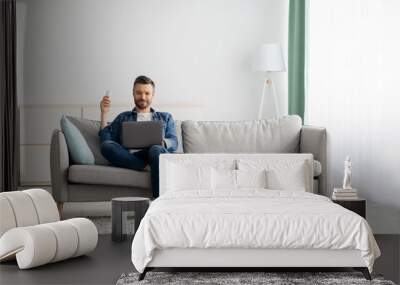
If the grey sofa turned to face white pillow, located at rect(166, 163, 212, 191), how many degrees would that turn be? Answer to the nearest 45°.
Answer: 0° — it already faces it

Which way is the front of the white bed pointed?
toward the camera

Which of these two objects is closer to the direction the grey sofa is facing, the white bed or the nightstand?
the white bed

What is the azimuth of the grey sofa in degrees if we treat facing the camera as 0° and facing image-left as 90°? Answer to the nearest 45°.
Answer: approximately 0°

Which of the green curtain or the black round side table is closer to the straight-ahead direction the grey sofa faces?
the black round side table

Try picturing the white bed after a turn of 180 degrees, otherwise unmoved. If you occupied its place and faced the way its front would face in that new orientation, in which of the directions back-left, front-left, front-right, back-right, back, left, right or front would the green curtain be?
front

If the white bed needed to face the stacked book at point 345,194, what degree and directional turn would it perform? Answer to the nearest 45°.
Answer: approximately 135° to its left

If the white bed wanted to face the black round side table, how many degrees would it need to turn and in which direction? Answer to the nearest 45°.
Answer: approximately 135° to its right

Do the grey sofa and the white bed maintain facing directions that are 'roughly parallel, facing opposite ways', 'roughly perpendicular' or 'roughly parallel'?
roughly parallel

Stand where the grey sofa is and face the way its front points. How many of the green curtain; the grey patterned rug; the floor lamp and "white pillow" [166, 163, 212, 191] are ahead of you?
2

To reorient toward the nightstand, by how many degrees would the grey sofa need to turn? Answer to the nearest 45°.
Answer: approximately 45° to its left

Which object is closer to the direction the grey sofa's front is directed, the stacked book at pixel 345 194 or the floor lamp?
the stacked book

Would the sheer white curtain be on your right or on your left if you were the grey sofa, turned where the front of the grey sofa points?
on your left

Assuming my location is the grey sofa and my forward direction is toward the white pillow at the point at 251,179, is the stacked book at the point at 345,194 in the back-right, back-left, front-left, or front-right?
front-left

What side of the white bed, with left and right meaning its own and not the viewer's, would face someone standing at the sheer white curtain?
back

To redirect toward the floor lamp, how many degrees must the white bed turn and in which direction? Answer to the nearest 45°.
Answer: approximately 180°

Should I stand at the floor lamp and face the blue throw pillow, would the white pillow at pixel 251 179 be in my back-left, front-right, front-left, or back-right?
front-left
